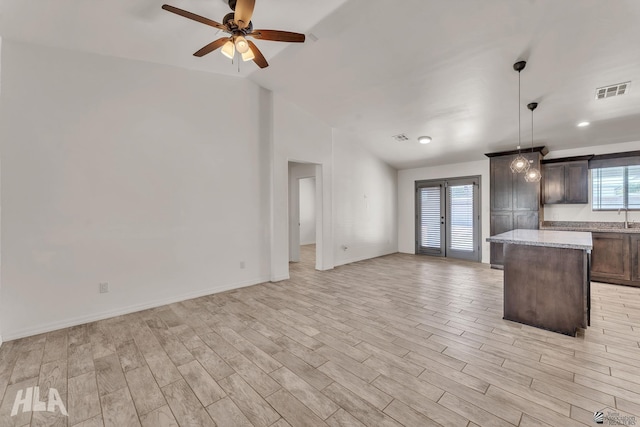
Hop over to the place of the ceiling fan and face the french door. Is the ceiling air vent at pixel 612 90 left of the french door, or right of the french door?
right

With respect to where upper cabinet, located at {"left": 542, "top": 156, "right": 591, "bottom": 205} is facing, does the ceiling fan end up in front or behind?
in front

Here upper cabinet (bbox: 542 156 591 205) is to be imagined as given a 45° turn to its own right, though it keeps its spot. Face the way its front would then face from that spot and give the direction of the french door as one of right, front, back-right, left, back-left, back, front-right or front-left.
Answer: front-right

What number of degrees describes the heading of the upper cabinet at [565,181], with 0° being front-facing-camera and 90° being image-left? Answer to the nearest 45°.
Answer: approximately 0°

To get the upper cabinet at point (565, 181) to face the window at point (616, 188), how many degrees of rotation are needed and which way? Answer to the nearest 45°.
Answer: approximately 90° to its left

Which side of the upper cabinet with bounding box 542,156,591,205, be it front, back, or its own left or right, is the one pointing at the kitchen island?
front

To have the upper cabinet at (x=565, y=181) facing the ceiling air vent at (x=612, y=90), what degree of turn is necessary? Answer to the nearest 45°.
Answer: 0° — it already faces it
